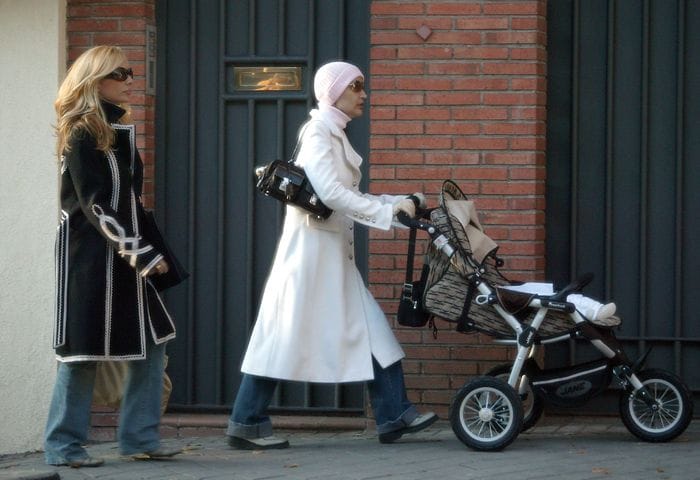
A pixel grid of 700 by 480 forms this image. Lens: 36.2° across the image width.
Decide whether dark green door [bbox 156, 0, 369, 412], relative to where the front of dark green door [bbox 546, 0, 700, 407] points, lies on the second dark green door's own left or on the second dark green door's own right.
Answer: on the second dark green door's own right

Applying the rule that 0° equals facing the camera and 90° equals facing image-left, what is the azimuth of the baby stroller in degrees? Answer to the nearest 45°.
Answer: approximately 270°

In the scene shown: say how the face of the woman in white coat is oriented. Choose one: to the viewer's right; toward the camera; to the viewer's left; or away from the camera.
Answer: to the viewer's right

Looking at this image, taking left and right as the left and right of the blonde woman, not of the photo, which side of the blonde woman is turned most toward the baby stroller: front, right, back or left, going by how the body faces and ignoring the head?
front

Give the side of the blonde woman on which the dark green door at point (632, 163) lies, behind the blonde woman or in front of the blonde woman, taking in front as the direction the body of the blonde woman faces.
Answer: in front

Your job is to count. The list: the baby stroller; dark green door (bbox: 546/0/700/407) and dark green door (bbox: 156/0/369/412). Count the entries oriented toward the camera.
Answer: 2

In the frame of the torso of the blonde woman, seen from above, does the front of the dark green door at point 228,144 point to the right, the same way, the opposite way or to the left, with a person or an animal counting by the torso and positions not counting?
to the right

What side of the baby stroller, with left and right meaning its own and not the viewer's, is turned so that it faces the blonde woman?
back

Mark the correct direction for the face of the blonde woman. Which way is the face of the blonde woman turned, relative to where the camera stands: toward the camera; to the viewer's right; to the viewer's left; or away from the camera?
to the viewer's right

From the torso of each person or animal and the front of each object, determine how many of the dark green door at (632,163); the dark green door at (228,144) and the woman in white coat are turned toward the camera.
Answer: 2

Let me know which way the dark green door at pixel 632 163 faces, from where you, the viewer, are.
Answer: facing the viewer

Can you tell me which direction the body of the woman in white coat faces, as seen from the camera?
to the viewer's right

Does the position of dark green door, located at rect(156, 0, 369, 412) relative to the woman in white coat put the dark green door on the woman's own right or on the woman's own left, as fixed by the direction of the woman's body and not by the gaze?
on the woman's own left

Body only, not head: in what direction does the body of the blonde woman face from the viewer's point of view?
to the viewer's right

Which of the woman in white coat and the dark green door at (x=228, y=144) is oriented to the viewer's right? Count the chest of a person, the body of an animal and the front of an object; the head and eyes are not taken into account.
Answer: the woman in white coat
